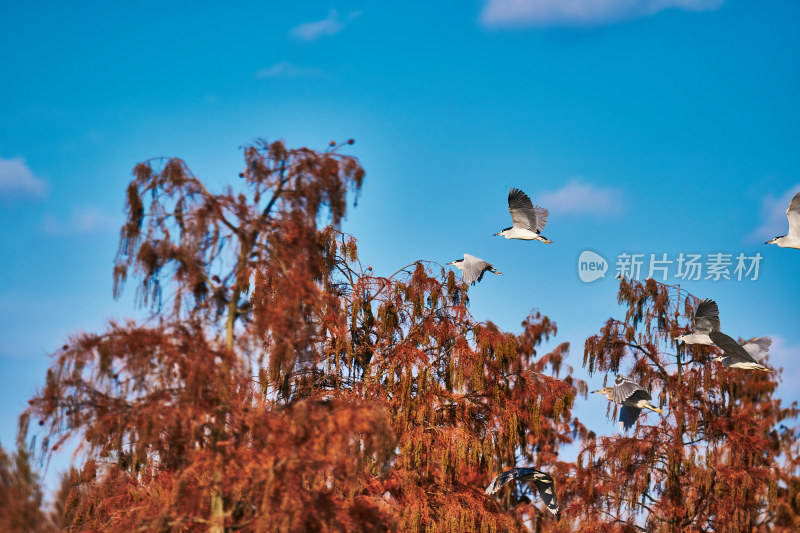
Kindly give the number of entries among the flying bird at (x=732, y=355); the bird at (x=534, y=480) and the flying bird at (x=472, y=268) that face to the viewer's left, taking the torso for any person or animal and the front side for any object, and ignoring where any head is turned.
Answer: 3

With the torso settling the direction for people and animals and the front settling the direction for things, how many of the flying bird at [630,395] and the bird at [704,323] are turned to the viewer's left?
2

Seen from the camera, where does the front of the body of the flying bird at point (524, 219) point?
to the viewer's left

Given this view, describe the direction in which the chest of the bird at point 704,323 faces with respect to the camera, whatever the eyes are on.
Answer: to the viewer's left

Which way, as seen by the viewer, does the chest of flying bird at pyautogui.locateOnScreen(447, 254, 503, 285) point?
to the viewer's left

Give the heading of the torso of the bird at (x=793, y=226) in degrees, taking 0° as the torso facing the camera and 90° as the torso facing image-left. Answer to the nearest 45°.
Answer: approximately 90°

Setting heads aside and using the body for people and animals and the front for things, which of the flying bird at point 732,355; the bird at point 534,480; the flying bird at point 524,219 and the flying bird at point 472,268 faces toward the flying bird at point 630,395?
the flying bird at point 732,355

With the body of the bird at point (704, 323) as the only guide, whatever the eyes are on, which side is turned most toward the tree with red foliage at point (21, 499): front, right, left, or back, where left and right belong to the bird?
front

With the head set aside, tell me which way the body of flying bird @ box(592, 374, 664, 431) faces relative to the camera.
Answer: to the viewer's left

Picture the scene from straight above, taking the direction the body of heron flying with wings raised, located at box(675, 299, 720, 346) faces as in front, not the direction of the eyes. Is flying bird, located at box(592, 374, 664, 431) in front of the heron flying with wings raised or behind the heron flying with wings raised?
in front
